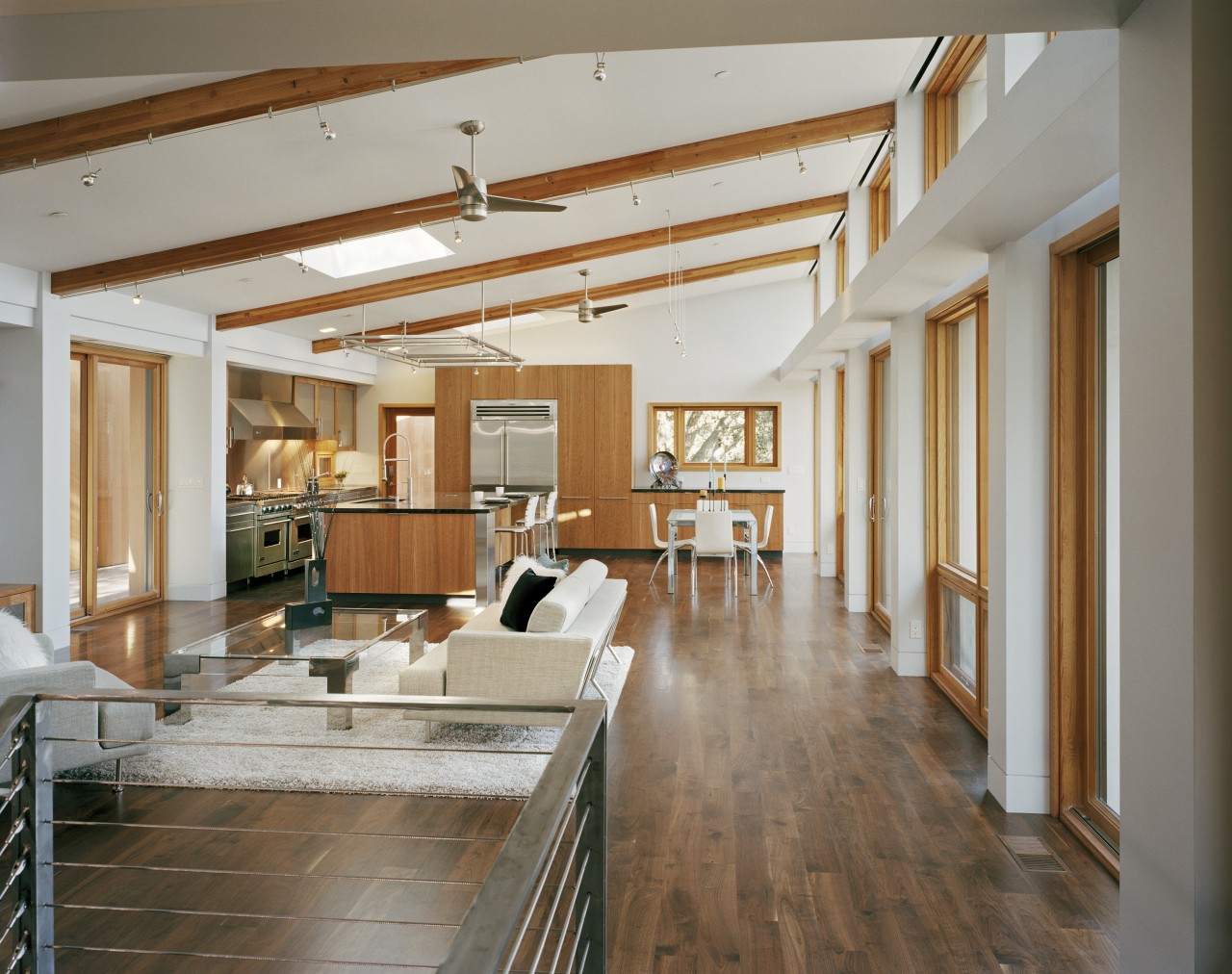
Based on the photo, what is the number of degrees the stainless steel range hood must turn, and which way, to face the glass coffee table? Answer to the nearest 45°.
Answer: approximately 45° to its right

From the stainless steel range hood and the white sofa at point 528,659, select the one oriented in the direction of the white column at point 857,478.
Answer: the stainless steel range hood

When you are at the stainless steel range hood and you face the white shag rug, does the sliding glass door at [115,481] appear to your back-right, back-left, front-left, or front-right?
front-right

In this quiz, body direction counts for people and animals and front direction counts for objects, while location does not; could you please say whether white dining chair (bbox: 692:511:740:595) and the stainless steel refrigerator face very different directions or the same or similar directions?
very different directions

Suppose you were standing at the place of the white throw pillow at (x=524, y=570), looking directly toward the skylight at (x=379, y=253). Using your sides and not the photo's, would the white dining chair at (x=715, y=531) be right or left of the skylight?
right

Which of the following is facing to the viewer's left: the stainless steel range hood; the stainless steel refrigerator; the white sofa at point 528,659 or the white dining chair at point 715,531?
the white sofa

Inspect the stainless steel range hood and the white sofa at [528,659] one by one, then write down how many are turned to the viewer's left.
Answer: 1

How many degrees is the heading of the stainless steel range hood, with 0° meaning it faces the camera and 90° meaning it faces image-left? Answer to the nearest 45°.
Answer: approximately 315°

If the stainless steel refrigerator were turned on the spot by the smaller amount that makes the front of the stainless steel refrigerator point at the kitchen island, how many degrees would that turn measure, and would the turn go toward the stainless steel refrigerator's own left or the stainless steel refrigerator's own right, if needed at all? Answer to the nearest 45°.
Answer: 0° — it already faces it

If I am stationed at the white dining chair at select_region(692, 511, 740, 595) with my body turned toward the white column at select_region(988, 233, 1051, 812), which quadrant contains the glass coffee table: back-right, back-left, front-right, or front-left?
front-right

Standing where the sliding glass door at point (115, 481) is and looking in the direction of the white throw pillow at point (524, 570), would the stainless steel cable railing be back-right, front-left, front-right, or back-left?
front-right

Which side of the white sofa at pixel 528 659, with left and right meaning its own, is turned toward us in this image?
left

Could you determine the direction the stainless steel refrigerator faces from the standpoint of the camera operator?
facing the viewer

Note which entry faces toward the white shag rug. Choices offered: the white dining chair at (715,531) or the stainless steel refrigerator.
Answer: the stainless steel refrigerator

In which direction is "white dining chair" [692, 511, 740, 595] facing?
away from the camera

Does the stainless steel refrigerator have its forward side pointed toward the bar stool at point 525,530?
yes

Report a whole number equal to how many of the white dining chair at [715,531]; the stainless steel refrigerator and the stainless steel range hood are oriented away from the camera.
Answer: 1

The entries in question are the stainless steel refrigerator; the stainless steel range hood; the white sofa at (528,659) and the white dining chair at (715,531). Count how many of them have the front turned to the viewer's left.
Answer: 1
